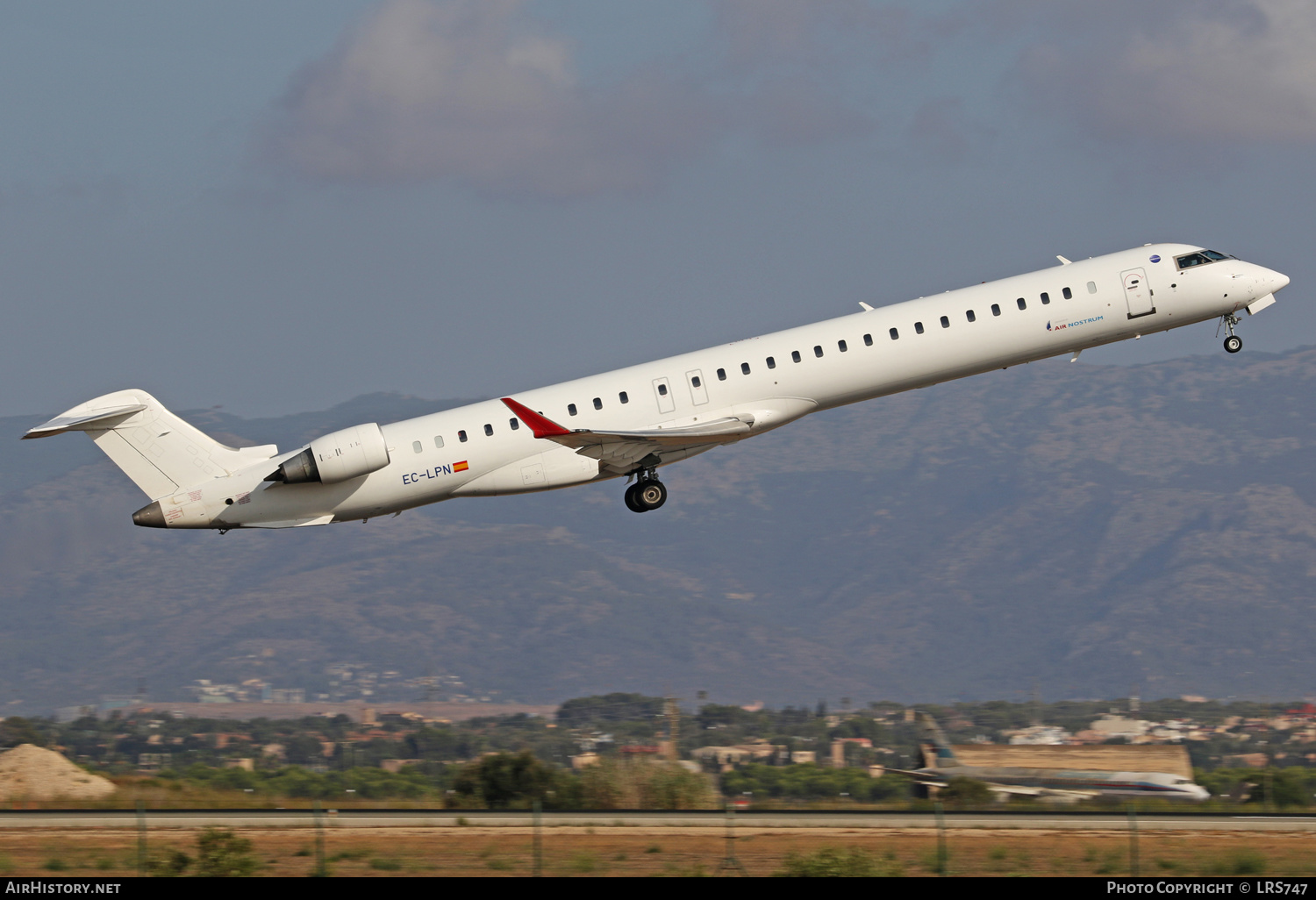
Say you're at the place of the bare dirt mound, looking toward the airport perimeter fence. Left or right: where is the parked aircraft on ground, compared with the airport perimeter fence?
left

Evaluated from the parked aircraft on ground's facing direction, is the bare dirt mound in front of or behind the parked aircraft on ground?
behind

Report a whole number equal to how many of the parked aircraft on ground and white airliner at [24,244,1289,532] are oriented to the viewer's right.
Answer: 2

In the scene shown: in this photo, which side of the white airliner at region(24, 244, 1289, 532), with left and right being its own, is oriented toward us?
right

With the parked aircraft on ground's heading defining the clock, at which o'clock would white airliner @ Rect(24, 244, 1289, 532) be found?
The white airliner is roughly at 4 o'clock from the parked aircraft on ground.

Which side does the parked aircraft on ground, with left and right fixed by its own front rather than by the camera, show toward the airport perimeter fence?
right

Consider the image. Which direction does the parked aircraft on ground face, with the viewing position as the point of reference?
facing to the right of the viewer

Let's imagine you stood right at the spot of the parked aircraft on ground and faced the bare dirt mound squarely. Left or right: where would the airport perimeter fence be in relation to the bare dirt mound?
left
